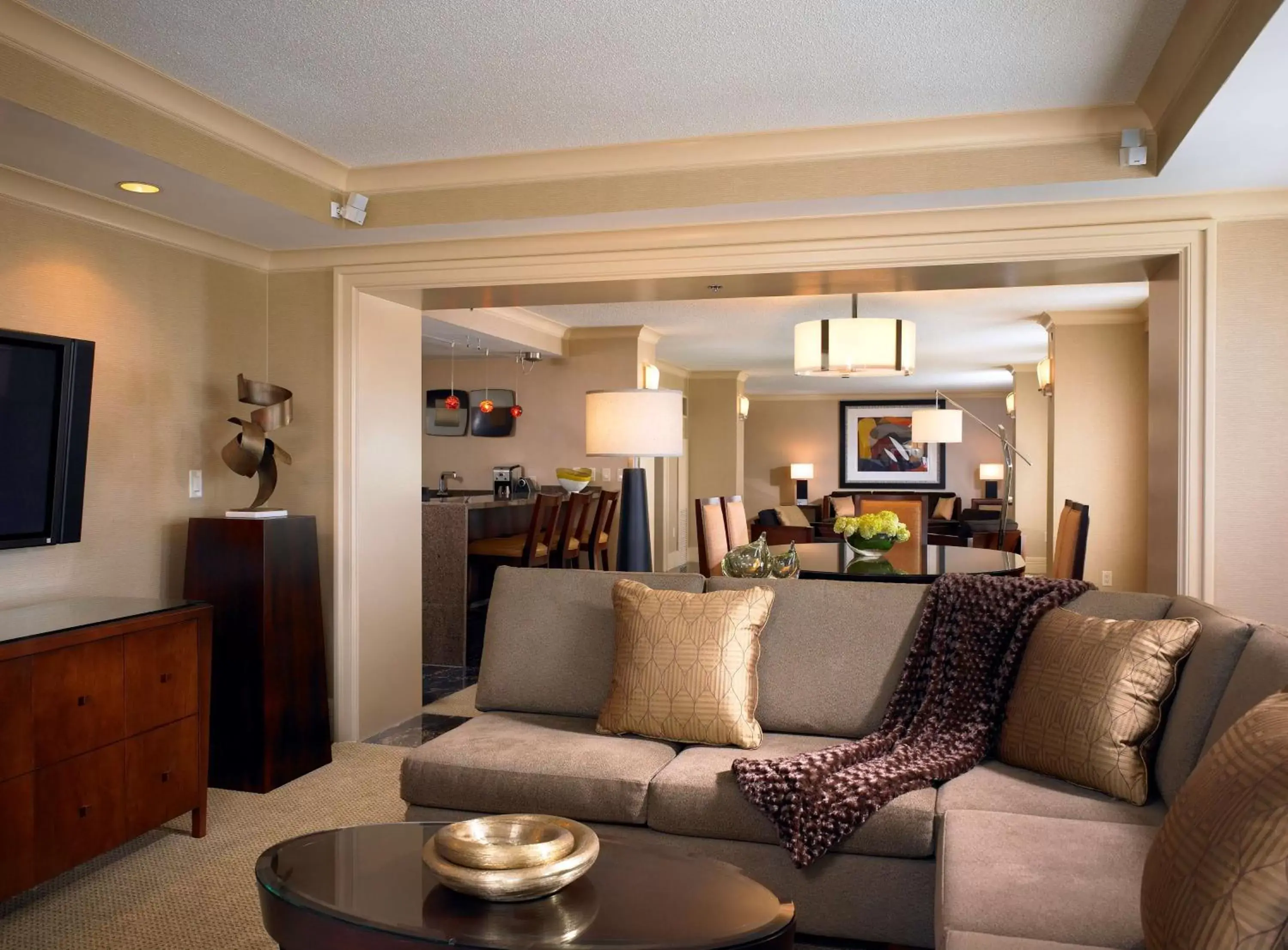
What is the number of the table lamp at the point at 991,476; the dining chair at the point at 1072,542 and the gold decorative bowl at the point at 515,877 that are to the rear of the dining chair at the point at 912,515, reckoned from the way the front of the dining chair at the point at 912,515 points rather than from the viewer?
1

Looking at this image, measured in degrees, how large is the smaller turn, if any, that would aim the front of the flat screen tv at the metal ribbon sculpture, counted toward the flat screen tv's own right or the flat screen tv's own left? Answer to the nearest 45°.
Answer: approximately 90° to the flat screen tv's own left

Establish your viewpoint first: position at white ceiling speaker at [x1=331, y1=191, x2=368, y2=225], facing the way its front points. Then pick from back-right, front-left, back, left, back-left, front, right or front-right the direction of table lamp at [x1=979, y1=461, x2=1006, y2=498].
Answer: left

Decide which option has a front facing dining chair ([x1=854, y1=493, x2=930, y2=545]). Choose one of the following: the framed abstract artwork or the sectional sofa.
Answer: the framed abstract artwork

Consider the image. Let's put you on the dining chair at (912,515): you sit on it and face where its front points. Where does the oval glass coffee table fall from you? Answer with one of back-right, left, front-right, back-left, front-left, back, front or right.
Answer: front

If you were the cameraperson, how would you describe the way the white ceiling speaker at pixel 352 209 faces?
facing the viewer and to the right of the viewer

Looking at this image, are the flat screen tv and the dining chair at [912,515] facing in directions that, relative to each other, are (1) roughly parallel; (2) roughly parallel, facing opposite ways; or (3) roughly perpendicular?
roughly perpendicular

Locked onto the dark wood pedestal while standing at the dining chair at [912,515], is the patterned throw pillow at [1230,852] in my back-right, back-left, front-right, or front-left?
front-left

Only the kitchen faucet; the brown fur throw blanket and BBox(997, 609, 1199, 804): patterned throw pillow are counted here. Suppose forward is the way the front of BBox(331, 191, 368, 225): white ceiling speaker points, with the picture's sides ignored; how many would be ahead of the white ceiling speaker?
2

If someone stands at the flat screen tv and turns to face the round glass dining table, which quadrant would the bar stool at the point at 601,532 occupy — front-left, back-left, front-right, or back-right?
front-left

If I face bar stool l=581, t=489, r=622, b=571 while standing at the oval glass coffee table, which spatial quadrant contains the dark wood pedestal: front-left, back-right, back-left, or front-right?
front-left

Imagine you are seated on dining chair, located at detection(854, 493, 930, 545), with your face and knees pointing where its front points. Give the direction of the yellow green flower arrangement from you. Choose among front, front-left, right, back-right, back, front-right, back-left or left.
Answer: front

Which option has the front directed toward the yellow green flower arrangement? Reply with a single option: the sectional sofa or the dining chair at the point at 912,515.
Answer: the dining chair

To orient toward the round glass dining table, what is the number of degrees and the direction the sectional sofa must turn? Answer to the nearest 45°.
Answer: approximately 135° to its right

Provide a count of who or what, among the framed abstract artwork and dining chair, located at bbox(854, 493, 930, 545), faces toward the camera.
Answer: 2

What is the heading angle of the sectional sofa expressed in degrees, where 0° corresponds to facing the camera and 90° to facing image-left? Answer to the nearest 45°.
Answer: approximately 45°

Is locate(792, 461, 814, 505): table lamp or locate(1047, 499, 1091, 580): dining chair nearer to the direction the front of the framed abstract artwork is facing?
the dining chair

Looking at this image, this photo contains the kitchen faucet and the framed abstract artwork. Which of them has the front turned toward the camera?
the framed abstract artwork
